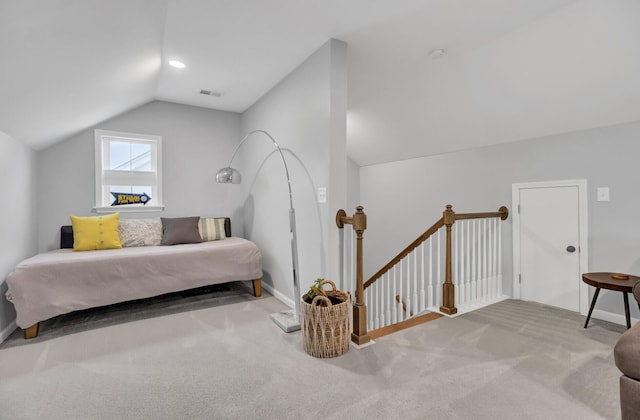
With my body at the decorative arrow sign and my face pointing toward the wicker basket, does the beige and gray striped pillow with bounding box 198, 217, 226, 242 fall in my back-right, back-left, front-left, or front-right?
front-left

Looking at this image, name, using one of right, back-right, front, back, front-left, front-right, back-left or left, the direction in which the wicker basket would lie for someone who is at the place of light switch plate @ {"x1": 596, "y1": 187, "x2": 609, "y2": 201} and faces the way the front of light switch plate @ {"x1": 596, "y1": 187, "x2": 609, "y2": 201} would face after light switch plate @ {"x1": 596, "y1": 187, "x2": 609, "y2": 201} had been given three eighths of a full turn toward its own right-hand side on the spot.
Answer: left

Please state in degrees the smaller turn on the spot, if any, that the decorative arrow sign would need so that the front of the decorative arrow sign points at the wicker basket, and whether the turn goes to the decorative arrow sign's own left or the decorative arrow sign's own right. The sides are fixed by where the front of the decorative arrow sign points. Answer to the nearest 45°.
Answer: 0° — it already faces it

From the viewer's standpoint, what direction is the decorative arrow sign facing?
toward the camera

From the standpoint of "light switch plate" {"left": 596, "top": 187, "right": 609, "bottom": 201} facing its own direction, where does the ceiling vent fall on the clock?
The ceiling vent is roughly at 2 o'clock from the light switch plate.

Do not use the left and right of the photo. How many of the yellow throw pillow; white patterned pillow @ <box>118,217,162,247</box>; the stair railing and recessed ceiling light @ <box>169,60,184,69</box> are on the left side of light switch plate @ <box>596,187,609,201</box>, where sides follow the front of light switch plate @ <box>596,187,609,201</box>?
0

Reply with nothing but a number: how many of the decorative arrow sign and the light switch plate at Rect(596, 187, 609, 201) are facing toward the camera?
2

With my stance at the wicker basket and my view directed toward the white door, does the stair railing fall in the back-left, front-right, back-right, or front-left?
front-left

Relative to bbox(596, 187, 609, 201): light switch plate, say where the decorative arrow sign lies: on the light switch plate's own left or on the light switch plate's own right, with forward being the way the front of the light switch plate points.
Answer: on the light switch plate's own right

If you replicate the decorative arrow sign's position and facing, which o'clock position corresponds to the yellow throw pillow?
The yellow throw pillow is roughly at 1 o'clock from the decorative arrow sign.

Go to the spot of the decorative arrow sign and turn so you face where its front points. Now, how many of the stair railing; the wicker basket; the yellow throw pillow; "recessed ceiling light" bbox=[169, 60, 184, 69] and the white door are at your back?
0

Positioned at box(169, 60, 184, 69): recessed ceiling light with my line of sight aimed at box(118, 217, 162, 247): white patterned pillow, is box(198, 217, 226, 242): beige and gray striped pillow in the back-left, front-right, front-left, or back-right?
front-right
